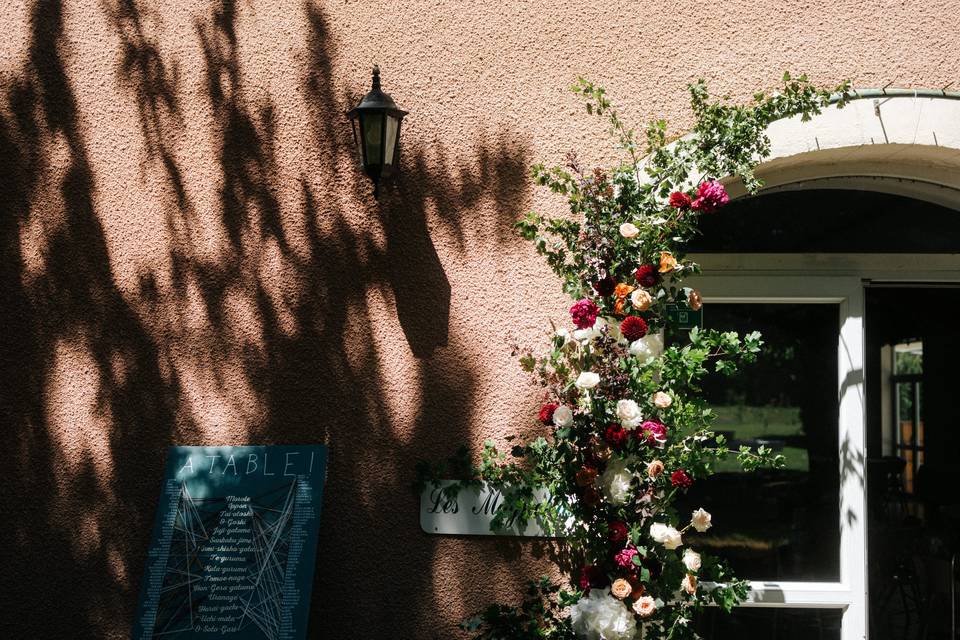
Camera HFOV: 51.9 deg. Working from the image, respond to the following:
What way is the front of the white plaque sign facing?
toward the camera

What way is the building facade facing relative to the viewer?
toward the camera

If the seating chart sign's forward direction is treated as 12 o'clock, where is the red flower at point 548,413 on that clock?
The red flower is roughly at 10 o'clock from the seating chart sign.

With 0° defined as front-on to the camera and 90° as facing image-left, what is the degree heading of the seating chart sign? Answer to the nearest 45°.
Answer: approximately 0°

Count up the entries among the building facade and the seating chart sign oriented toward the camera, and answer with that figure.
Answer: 2

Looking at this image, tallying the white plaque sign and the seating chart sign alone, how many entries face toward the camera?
2

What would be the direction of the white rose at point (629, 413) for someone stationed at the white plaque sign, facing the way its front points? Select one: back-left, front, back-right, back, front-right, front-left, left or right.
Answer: front-left
